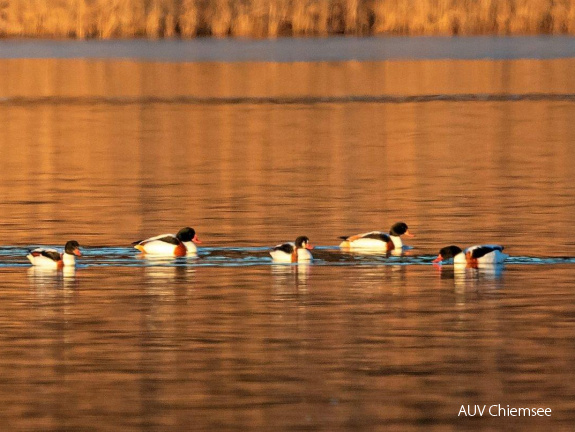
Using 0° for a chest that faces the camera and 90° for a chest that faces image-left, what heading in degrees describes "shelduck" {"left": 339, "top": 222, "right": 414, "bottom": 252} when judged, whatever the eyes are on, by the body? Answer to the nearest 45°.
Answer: approximately 270°

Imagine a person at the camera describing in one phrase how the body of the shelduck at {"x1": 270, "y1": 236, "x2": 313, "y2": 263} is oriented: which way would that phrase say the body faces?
to the viewer's right

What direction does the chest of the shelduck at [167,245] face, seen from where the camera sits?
to the viewer's right

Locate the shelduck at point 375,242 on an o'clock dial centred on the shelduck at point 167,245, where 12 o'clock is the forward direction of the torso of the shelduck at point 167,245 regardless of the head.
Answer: the shelduck at point 375,242 is roughly at 12 o'clock from the shelduck at point 167,245.

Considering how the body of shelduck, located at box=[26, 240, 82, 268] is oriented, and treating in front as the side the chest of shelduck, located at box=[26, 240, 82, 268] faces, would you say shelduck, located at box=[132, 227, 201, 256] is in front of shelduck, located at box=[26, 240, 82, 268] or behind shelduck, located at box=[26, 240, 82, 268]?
in front

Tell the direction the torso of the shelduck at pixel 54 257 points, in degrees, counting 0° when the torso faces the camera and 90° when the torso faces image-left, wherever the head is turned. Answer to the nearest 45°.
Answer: approximately 270°

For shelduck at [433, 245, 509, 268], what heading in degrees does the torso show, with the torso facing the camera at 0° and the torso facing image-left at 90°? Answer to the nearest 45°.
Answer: approximately 90°

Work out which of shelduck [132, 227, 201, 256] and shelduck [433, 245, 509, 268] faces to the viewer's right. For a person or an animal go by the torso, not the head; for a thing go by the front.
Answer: shelduck [132, 227, 201, 256]
